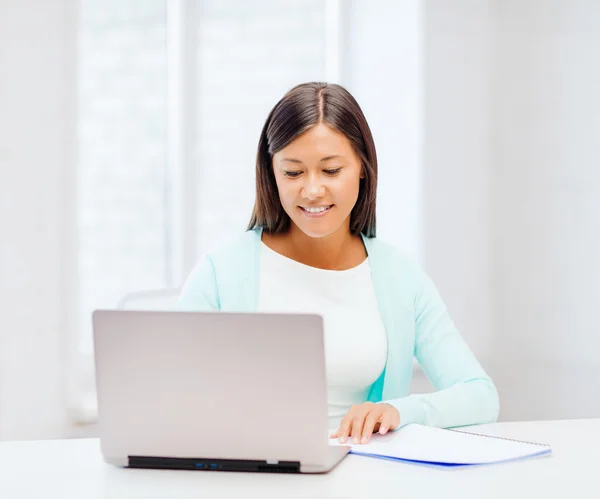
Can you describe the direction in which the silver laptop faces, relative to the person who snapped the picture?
facing away from the viewer

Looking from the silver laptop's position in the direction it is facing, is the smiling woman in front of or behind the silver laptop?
in front

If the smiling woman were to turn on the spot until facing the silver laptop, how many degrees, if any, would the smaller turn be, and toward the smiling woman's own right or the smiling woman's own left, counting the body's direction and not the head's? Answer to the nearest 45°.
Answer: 0° — they already face it

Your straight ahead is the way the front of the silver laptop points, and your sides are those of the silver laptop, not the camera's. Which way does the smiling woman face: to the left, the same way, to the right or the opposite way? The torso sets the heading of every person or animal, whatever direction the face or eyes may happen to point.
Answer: the opposite way

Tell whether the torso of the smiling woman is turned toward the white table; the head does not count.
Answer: yes

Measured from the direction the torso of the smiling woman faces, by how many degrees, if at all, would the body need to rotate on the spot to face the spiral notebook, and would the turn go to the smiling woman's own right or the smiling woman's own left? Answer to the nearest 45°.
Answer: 0° — they already face it

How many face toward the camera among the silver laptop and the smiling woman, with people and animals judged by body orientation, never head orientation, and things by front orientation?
1

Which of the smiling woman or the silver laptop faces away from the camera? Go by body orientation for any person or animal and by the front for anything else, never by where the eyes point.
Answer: the silver laptop
